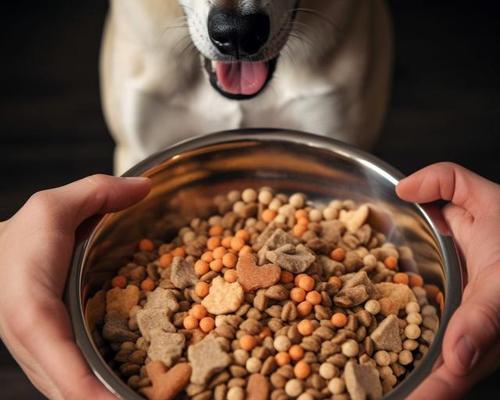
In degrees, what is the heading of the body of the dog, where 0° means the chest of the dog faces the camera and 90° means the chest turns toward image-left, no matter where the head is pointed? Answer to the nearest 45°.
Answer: approximately 0°

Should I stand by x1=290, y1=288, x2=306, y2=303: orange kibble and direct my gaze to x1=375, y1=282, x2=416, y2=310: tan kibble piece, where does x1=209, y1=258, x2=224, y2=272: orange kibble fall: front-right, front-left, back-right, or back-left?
back-left

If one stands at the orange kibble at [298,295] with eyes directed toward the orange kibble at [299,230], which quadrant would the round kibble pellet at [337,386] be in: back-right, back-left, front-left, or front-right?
back-right
